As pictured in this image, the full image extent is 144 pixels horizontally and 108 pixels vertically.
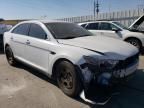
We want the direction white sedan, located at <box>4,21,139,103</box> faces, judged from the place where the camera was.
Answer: facing the viewer and to the right of the viewer

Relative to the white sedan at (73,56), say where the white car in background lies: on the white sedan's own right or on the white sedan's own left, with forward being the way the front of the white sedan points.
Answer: on the white sedan's own left
